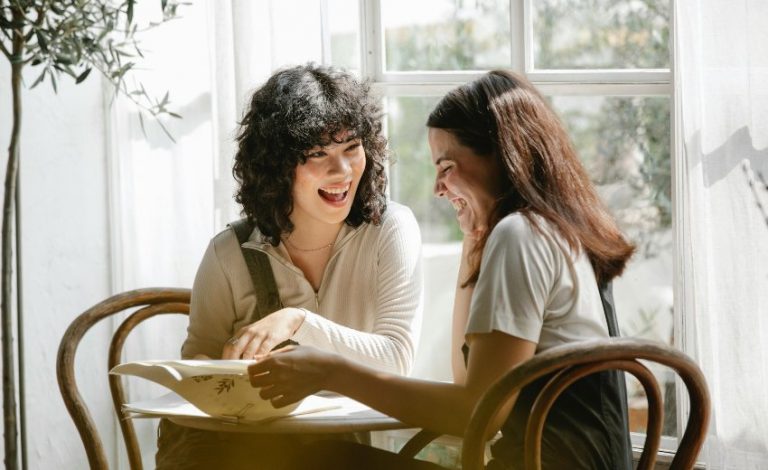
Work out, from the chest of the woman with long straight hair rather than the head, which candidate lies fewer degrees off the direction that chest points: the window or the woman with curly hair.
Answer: the woman with curly hair

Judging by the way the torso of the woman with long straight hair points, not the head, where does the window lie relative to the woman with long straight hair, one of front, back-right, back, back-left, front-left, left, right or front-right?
right

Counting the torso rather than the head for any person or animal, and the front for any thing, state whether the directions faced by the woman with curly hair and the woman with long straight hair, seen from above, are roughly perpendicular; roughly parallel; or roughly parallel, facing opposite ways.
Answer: roughly perpendicular

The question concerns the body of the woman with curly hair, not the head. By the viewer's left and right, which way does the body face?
facing the viewer

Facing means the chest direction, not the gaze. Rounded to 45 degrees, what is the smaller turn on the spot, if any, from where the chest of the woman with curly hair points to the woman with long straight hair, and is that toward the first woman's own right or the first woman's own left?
approximately 45° to the first woman's own left

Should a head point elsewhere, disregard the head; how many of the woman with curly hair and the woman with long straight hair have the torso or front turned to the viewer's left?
1

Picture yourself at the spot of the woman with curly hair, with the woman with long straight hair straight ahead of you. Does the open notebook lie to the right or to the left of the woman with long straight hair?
right

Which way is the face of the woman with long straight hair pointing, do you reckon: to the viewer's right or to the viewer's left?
to the viewer's left

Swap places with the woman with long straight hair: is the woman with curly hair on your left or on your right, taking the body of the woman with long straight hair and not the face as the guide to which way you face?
on your right

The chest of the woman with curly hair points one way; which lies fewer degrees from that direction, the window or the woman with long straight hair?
the woman with long straight hair

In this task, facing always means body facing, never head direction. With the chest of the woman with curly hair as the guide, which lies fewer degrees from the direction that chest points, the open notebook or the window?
the open notebook

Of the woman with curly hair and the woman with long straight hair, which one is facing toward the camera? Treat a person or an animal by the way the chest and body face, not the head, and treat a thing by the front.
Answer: the woman with curly hair

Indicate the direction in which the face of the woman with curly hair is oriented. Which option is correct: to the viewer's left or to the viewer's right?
to the viewer's right

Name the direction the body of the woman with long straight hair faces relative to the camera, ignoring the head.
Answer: to the viewer's left
